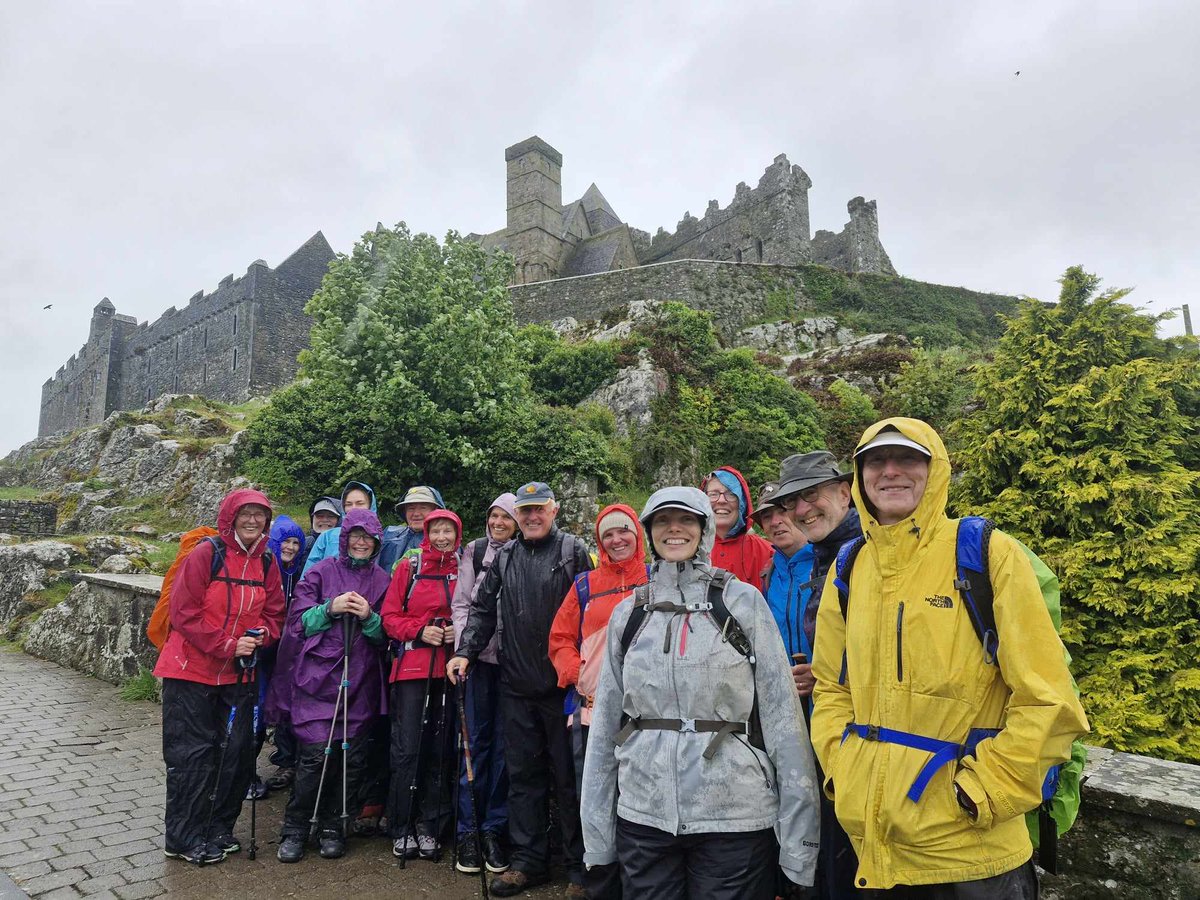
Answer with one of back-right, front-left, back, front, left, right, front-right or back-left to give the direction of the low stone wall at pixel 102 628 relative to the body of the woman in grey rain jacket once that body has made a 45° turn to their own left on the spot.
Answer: back

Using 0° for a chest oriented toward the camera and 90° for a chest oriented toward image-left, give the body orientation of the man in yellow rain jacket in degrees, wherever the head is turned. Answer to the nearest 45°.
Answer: approximately 45°

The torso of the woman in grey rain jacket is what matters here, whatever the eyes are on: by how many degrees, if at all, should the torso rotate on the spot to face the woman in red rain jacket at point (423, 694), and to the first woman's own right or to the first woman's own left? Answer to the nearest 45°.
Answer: approximately 135° to the first woman's own right

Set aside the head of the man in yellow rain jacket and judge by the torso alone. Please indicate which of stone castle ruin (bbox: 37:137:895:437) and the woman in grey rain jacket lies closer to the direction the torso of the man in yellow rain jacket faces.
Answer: the woman in grey rain jacket

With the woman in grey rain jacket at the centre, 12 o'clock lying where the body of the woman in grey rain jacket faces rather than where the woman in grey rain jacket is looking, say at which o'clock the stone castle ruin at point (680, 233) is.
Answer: The stone castle ruin is roughly at 6 o'clock from the woman in grey rain jacket.

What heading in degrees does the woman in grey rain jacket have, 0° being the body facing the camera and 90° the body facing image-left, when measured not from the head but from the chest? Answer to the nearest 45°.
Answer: approximately 0°

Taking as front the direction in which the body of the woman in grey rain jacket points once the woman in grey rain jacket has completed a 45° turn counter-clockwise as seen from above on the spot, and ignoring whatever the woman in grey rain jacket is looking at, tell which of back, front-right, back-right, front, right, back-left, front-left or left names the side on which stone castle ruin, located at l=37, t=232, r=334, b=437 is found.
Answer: back

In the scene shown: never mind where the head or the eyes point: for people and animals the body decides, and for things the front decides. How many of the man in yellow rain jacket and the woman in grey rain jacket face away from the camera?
0

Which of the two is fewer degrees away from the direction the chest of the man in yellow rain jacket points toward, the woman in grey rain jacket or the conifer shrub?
the woman in grey rain jacket

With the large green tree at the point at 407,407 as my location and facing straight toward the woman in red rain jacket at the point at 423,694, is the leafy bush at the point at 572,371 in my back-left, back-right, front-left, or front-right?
back-left

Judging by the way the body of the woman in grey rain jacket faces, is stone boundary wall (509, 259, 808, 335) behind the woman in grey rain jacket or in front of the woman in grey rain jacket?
behind

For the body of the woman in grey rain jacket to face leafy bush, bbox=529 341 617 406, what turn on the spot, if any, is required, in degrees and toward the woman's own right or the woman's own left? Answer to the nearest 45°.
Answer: approximately 180°
